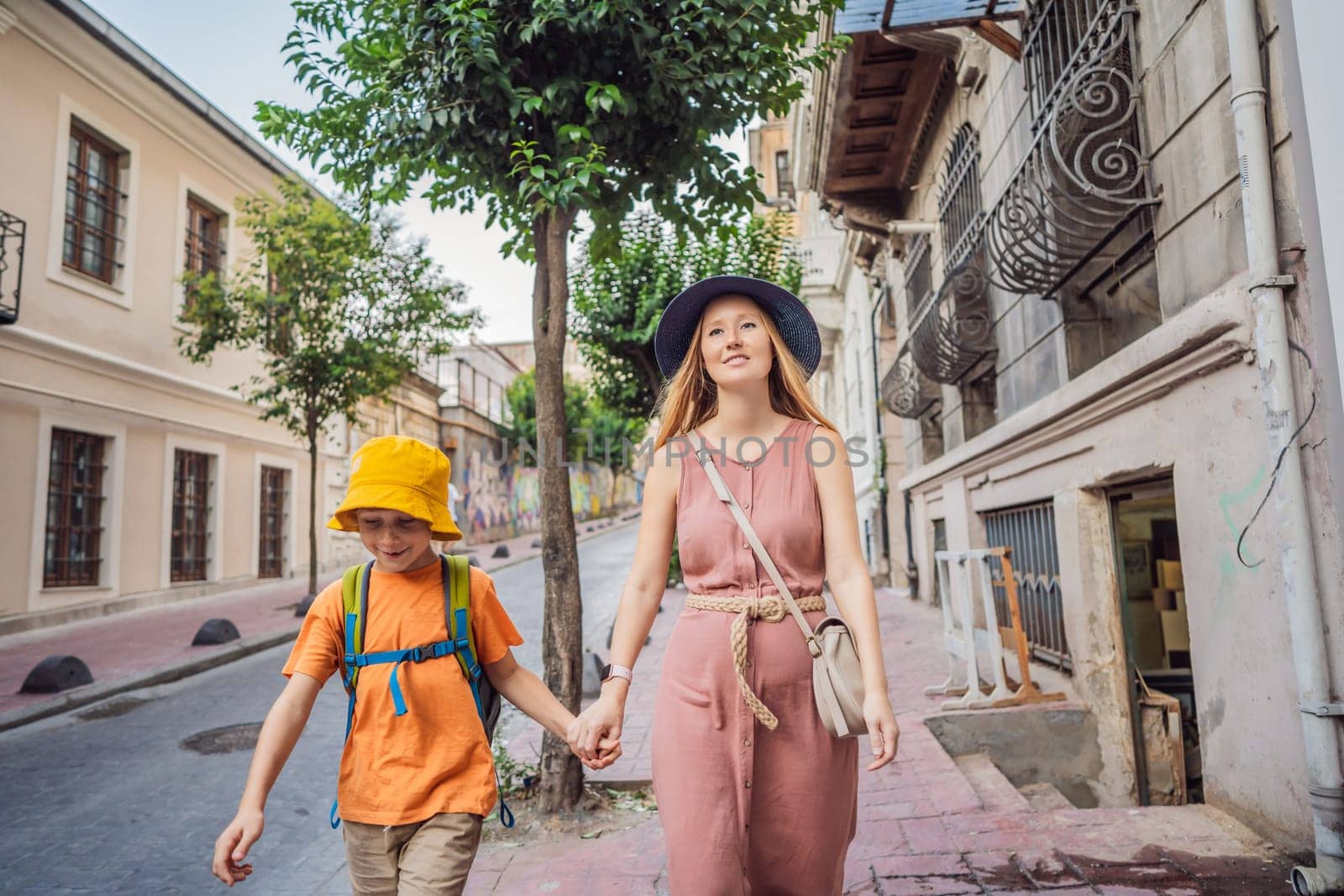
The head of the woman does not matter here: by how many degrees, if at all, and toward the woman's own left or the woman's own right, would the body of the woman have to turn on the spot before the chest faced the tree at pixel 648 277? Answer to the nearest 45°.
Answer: approximately 180°

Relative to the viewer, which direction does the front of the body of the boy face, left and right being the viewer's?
facing the viewer

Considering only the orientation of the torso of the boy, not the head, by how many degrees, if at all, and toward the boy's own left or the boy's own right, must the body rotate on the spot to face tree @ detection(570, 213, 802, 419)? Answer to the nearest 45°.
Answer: approximately 180°

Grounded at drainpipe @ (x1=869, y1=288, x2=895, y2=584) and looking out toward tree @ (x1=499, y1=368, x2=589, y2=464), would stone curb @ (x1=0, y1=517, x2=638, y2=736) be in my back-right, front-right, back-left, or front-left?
back-left

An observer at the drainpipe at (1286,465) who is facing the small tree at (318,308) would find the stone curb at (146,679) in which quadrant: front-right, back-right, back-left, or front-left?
front-left

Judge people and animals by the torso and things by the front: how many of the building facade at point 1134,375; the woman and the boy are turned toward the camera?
2

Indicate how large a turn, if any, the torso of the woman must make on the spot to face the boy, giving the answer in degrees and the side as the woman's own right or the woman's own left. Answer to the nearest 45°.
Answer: approximately 90° to the woman's own right

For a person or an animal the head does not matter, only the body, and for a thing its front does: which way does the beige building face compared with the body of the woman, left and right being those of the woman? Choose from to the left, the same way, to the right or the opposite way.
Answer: to the left

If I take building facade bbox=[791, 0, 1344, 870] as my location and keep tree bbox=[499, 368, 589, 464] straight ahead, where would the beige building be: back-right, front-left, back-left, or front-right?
front-left

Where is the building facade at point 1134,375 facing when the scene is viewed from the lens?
facing to the left of the viewer

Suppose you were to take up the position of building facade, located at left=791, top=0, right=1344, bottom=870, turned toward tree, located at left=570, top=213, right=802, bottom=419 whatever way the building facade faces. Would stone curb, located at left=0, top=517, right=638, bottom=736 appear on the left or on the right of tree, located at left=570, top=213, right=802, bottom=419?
left

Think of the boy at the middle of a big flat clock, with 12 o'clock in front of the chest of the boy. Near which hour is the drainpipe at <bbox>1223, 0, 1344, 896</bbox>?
The drainpipe is roughly at 9 o'clock from the boy.

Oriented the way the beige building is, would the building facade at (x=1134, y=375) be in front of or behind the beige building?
in front
